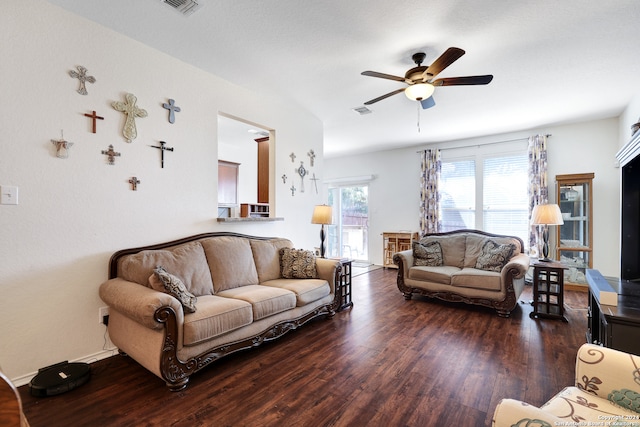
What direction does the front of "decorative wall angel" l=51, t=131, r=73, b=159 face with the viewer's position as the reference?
facing the viewer

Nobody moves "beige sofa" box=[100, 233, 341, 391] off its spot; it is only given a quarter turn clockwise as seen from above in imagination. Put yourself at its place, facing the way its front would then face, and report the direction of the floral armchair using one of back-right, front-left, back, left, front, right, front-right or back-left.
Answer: left

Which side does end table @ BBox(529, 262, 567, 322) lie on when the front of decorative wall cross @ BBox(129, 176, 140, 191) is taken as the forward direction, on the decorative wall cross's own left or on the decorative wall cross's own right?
on the decorative wall cross's own left

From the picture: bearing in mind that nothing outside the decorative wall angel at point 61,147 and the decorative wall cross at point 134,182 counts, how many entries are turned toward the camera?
2

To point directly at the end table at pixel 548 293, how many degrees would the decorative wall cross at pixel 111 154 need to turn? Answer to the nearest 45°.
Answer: approximately 45° to its left

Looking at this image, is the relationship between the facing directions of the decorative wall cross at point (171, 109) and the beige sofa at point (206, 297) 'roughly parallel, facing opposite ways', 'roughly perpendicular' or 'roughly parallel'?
roughly parallel

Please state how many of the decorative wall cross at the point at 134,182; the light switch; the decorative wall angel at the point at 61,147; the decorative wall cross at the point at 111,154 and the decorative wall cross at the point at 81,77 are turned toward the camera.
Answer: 5

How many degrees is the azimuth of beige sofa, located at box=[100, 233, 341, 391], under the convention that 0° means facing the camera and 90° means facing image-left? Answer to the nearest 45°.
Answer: approximately 315°

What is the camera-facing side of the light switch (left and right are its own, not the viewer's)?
front

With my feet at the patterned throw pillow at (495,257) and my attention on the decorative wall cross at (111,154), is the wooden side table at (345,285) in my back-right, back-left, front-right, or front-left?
front-right

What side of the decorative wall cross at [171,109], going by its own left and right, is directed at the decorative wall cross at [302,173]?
left

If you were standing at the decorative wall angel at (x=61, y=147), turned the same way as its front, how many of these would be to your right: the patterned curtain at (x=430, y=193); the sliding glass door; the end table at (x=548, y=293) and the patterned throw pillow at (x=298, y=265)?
0

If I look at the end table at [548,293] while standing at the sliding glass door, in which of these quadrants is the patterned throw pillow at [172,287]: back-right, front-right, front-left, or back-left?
front-right

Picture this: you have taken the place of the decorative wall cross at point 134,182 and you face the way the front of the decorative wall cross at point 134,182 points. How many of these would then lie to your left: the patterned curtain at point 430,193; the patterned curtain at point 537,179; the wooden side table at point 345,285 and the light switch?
3
